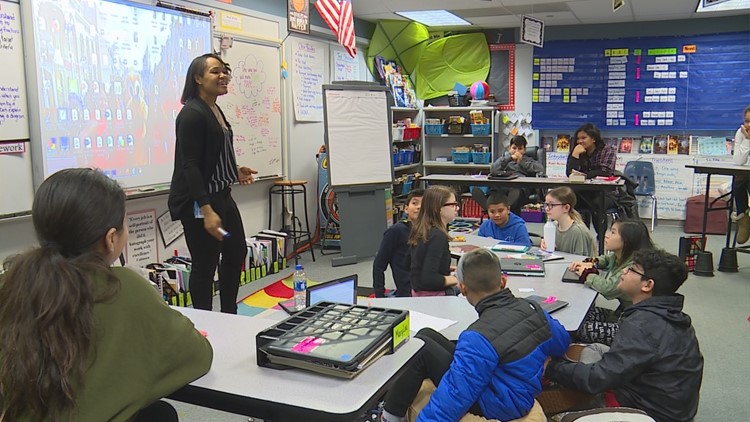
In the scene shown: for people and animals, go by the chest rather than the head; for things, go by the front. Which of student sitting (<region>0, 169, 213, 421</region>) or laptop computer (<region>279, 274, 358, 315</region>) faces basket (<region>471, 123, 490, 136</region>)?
the student sitting

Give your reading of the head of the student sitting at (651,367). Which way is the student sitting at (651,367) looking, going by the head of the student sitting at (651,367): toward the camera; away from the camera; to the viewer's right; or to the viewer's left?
to the viewer's left

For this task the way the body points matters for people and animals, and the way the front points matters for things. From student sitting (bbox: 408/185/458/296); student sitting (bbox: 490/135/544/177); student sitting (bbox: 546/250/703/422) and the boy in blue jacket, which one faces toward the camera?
student sitting (bbox: 490/135/544/177)

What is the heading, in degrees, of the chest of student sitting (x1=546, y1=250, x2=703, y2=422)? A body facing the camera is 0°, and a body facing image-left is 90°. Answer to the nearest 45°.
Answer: approximately 90°

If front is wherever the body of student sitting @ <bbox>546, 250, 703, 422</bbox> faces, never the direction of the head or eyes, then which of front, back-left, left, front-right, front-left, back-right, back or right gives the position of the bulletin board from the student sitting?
right

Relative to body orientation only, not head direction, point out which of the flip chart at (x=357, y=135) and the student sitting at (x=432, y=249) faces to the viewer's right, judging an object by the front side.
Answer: the student sitting

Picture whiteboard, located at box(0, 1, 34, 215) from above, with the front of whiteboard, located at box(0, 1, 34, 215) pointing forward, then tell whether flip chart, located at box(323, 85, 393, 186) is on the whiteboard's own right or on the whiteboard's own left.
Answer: on the whiteboard's own left

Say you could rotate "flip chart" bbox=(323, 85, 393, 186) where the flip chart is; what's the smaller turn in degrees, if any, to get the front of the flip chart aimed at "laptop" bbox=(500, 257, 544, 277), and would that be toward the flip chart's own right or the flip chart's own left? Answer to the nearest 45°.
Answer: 0° — it already faces it

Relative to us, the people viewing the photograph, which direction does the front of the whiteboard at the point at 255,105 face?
facing the viewer and to the right of the viewer

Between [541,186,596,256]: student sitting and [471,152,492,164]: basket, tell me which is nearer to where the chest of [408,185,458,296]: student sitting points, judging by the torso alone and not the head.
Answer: the student sitting

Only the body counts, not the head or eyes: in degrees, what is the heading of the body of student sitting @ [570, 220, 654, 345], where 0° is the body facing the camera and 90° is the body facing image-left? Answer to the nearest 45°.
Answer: approximately 90°

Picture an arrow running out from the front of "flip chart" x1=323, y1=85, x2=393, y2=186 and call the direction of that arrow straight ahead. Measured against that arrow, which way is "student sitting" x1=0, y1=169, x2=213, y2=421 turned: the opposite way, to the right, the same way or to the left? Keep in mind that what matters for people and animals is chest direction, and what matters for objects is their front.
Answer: the opposite way

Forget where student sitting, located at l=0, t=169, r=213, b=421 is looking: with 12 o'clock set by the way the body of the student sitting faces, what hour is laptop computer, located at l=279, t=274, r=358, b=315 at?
The laptop computer is roughly at 12 o'clock from the student sitting.

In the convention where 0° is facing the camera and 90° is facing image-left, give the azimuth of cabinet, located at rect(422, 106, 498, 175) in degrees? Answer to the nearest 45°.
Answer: approximately 0°

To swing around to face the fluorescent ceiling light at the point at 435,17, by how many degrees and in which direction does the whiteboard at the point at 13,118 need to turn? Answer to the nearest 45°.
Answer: approximately 90° to its left

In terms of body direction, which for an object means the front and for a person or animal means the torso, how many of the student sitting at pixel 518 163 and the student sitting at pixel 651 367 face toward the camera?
1

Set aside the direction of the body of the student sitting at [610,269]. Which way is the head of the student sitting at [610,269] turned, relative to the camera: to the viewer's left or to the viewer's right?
to the viewer's left
